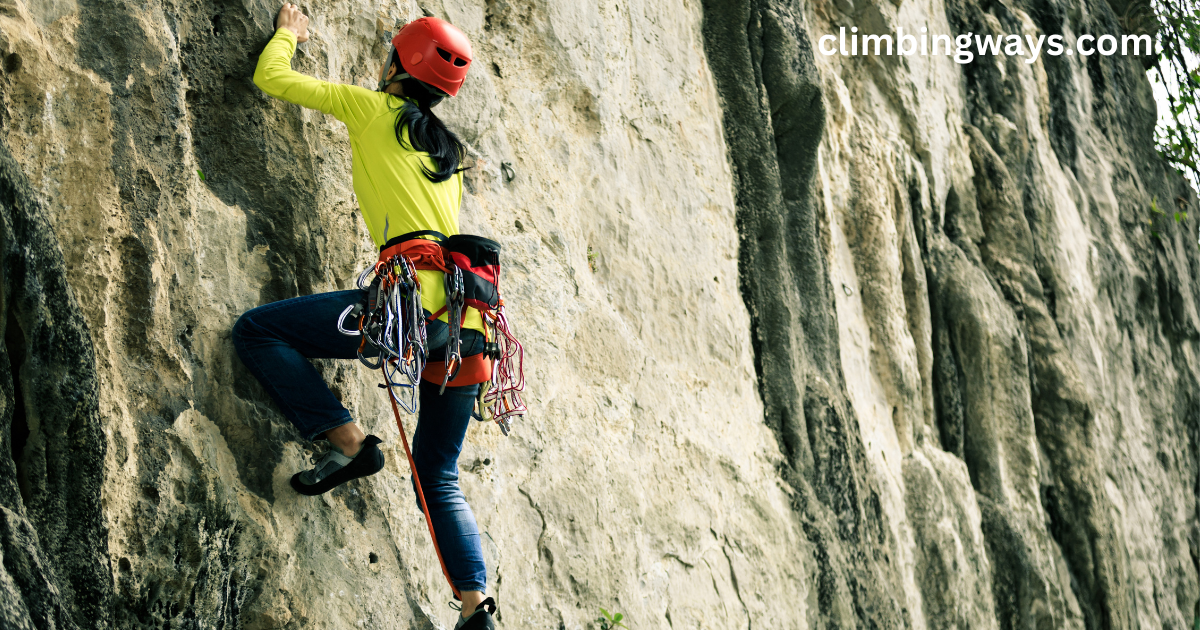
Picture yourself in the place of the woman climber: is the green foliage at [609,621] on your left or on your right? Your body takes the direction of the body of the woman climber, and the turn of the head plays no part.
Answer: on your right

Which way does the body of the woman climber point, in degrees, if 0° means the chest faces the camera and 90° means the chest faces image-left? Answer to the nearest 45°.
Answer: approximately 135°
